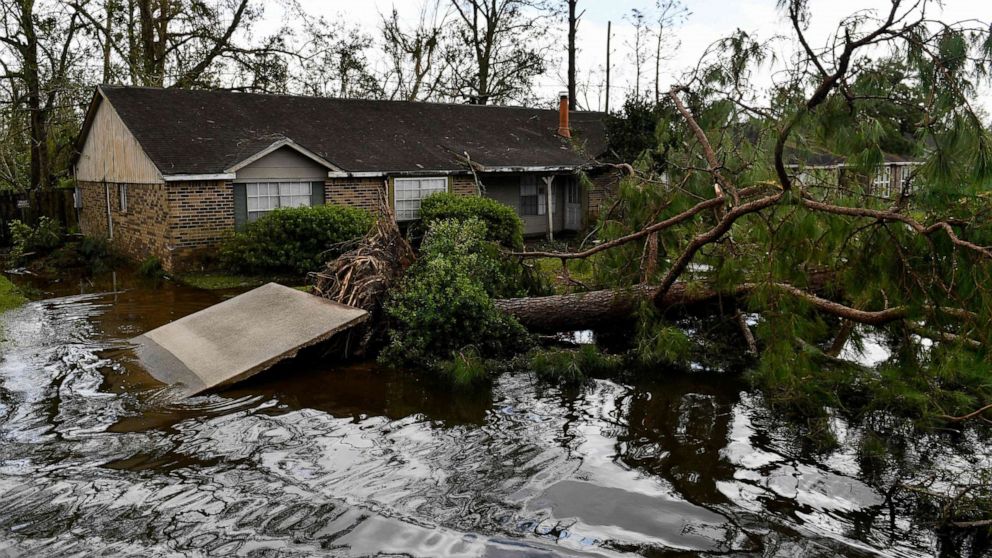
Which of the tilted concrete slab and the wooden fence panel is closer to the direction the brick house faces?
the tilted concrete slab

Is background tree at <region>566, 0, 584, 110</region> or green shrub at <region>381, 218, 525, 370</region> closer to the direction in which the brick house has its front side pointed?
the green shrub

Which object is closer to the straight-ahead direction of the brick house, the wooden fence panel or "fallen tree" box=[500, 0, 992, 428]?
the fallen tree

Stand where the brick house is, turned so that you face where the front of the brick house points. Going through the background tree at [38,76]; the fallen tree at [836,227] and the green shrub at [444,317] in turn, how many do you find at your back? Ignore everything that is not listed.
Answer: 1

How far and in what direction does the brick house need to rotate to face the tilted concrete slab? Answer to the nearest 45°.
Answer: approximately 45° to its right

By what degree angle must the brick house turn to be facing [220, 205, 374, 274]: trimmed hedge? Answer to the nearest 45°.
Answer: approximately 45° to its right

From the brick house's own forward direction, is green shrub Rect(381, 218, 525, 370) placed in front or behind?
in front

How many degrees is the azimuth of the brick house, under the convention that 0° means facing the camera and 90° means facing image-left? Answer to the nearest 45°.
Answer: approximately 315°

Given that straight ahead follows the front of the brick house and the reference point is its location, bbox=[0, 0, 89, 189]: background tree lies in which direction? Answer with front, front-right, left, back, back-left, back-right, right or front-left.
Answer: back

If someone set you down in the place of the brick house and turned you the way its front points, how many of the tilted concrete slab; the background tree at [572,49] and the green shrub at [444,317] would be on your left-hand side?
1

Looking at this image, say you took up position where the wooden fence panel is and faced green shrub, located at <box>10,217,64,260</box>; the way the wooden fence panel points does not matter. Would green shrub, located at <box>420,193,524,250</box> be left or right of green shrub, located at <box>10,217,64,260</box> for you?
left
